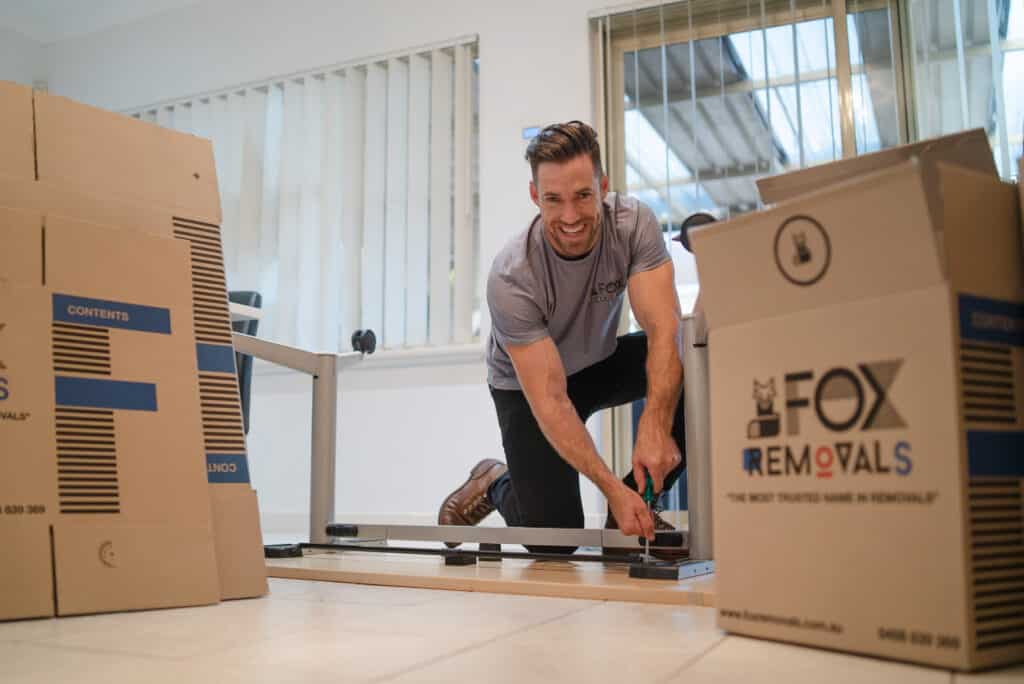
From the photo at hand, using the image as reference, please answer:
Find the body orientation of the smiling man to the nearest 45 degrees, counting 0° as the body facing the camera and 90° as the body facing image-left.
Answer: approximately 315°

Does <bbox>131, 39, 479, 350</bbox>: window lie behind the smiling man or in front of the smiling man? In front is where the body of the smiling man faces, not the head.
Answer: behind

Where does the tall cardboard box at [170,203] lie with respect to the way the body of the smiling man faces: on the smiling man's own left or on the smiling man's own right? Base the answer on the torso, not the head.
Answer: on the smiling man's own right

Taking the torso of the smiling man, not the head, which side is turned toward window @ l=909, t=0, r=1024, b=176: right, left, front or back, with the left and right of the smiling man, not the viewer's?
left

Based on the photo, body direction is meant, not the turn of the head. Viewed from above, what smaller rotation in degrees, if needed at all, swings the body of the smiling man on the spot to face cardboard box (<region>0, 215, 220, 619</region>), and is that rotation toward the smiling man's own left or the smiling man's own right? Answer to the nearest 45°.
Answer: approximately 90° to the smiling man's own right

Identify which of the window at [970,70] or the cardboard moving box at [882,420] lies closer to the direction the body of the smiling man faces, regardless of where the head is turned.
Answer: the cardboard moving box
